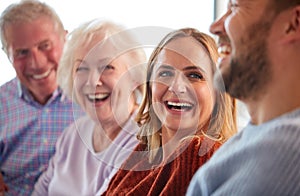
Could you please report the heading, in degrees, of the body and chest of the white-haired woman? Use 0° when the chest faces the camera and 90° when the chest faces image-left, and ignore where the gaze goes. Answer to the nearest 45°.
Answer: approximately 45°

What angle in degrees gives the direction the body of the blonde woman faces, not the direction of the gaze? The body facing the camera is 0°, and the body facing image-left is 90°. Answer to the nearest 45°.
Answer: approximately 45°
